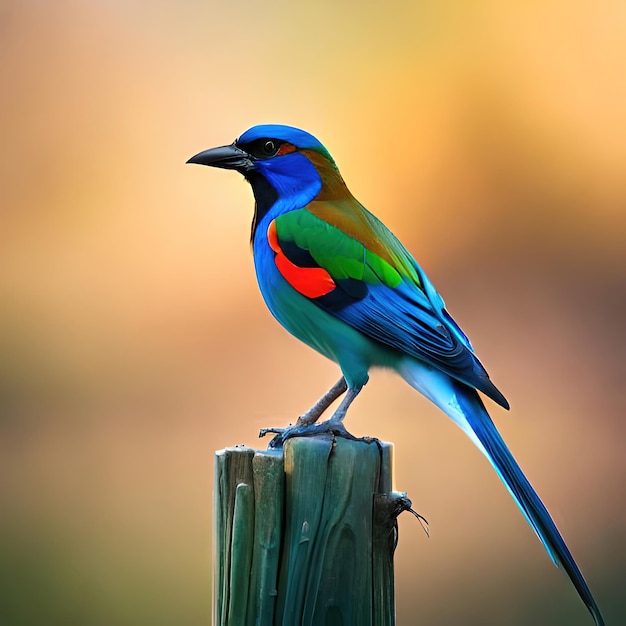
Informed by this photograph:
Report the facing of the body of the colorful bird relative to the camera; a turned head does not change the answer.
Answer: to the viewer's left
